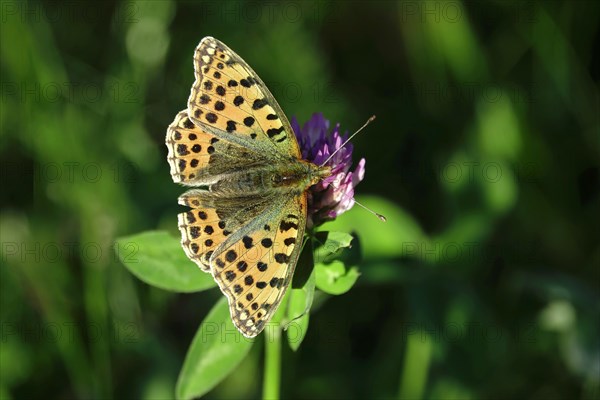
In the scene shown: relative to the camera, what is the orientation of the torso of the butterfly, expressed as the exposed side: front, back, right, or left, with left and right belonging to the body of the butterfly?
right
